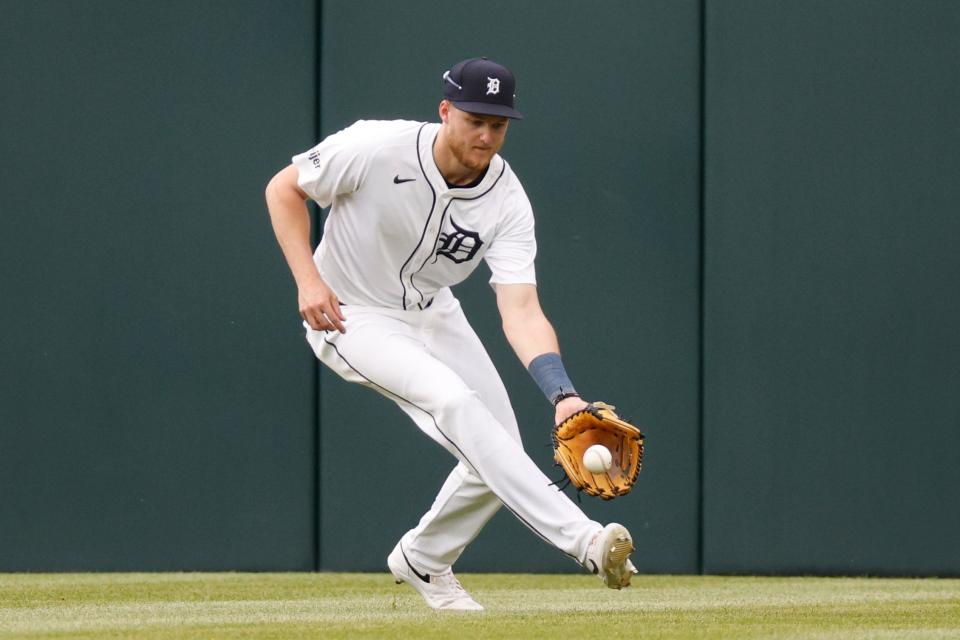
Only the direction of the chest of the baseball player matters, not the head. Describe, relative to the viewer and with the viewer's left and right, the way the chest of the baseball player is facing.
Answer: facing the viewer and to the right of the viewer

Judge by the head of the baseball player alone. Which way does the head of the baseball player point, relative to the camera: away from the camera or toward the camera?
toward the camera
